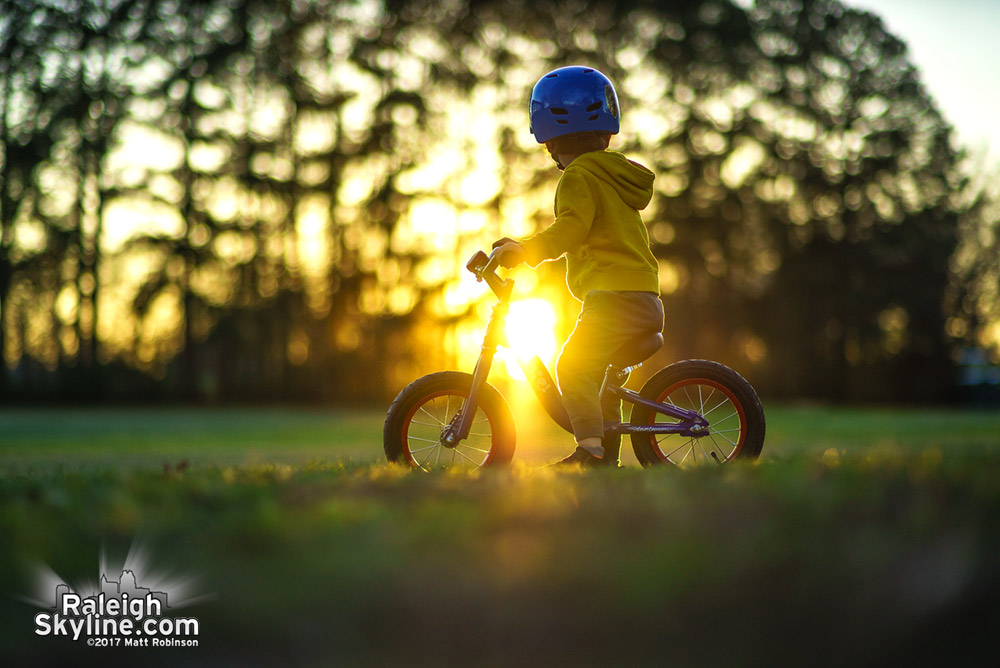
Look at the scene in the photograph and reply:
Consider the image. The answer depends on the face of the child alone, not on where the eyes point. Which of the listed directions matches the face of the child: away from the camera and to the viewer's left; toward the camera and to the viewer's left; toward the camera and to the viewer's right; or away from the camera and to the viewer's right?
away from the camera and to the viewer's left

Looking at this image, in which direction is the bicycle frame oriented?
to the viewer's left
